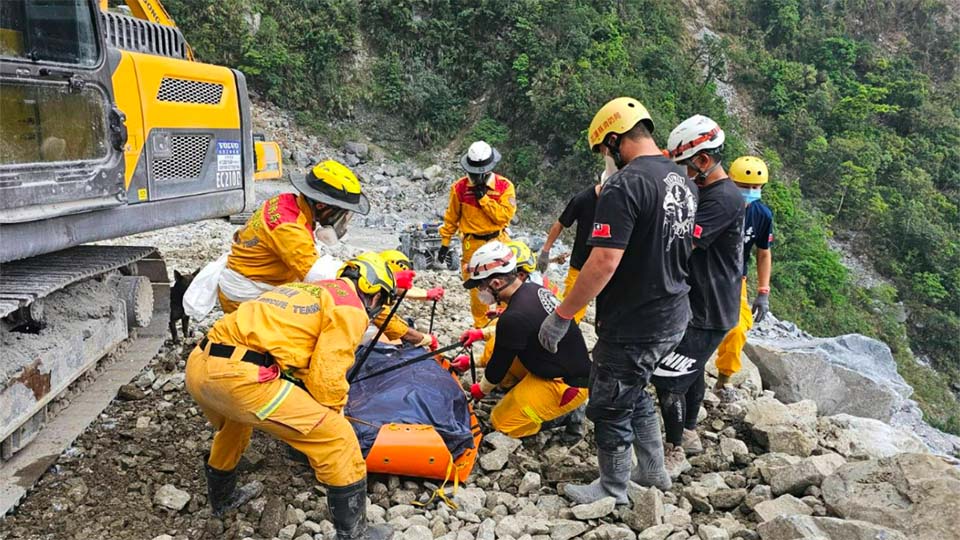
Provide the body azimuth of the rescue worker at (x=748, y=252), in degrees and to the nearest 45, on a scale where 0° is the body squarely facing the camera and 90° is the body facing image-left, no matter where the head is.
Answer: approximately 0°

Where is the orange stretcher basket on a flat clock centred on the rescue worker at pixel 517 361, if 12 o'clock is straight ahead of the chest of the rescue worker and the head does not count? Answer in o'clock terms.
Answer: The orange stretcher basket is roughly at 10 o'clock from the rescue worker.

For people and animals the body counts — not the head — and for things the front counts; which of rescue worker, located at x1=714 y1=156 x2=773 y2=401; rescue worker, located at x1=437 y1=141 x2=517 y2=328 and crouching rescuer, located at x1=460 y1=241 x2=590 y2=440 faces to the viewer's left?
the crouching rescuer

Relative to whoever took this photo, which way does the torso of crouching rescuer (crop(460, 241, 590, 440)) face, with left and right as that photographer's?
facing to the left of the viewer

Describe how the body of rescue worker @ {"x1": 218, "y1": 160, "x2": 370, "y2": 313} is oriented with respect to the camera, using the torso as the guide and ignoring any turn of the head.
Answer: to the viewer's right

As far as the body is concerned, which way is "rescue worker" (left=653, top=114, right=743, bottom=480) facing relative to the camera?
to the viewer's left

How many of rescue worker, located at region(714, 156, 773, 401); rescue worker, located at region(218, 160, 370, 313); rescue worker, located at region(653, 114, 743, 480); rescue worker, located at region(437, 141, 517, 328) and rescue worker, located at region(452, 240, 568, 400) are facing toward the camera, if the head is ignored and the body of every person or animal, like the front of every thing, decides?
2

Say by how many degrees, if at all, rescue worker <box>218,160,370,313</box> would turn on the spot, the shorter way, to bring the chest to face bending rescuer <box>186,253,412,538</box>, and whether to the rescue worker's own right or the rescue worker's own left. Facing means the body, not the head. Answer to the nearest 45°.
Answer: approximately 90° to the rescue worker's own right

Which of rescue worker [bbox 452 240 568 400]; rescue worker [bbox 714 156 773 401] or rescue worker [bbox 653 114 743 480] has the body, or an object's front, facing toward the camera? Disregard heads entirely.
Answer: rescue worker [bbox 714 156 773 401]

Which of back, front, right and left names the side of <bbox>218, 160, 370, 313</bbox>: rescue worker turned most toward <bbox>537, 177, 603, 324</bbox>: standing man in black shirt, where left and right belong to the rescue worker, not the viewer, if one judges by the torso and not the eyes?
front

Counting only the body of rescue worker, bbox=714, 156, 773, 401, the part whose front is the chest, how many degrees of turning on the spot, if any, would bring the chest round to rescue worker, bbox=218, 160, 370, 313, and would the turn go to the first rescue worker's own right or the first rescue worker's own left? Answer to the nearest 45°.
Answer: approximately 45° to the first rescue worker's own right

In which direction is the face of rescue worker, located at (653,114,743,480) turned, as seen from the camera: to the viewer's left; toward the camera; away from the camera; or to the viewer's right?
to the viewer's left

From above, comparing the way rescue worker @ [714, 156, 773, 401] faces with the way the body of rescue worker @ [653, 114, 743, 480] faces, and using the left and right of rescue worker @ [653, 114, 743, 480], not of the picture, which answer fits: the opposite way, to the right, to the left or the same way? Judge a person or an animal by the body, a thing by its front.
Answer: to the left

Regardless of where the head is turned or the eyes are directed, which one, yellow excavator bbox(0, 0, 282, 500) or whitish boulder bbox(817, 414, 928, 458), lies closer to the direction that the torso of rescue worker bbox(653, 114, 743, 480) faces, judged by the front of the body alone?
the yellow excavator
